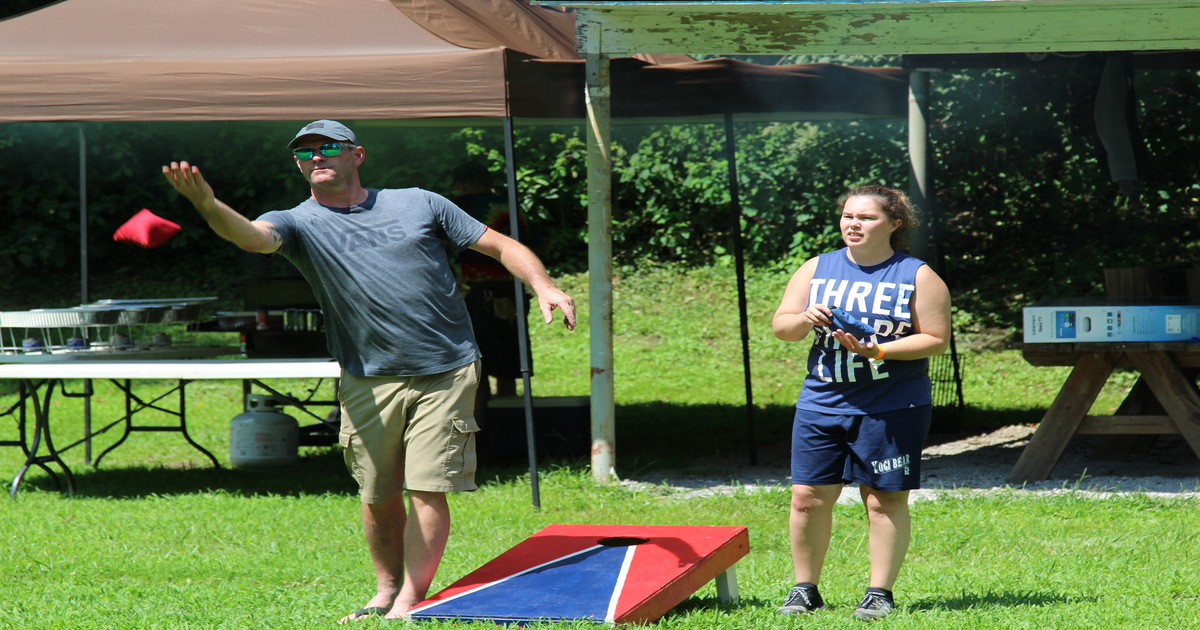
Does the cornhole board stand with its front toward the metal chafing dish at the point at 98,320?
no

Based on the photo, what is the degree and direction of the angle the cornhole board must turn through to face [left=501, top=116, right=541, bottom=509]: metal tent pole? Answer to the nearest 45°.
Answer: approximately 135° to its right

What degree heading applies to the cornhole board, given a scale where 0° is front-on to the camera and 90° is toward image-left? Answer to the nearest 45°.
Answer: approximately 45°

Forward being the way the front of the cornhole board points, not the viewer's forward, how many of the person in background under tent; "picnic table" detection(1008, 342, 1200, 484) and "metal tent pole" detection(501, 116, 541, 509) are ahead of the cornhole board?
0

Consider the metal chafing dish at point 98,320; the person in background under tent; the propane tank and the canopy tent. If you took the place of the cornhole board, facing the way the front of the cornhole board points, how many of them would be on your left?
0

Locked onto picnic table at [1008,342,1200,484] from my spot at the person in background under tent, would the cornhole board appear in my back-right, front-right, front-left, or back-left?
front-right

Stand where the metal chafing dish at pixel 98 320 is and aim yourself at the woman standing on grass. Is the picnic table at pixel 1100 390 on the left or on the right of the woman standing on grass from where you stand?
left

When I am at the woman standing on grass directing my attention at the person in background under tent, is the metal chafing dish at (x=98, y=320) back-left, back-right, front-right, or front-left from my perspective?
front-left

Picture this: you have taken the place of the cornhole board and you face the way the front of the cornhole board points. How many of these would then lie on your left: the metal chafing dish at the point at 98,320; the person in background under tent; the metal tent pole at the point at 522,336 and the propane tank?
0

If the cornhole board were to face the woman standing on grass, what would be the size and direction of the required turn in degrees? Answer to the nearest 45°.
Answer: approximately 135° to its left

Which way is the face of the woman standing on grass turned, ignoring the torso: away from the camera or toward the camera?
toward the camera

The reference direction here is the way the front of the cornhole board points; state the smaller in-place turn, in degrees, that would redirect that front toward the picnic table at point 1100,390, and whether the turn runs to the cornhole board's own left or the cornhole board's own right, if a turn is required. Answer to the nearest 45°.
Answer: approximately 180°

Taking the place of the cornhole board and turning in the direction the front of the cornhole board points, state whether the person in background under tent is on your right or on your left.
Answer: on your right

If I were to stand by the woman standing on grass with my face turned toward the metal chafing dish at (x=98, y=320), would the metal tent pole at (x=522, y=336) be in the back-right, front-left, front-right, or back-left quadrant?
front-right
